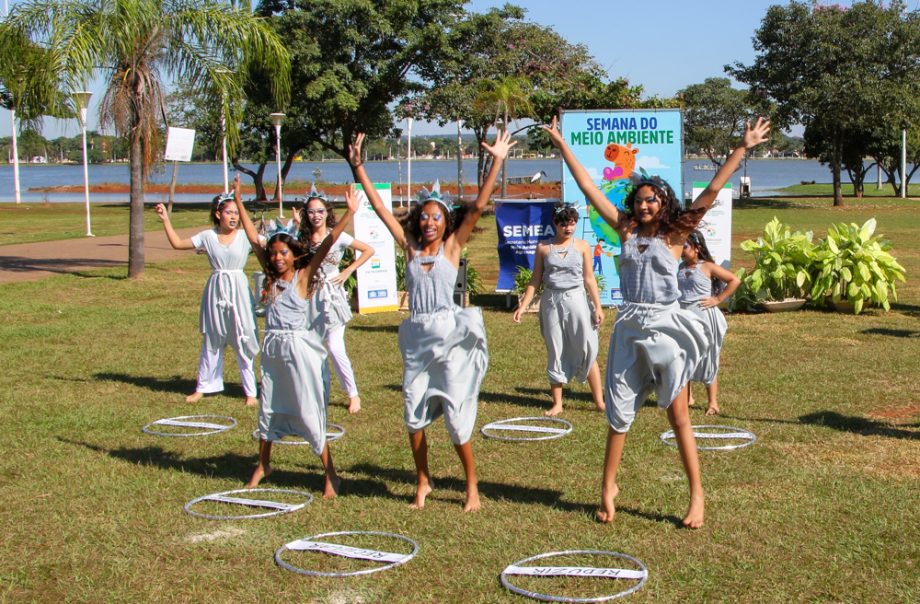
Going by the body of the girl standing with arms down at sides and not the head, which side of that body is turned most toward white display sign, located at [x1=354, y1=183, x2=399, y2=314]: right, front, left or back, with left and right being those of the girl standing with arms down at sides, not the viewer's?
back

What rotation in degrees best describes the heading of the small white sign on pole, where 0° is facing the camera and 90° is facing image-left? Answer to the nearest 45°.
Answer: approximately 0°

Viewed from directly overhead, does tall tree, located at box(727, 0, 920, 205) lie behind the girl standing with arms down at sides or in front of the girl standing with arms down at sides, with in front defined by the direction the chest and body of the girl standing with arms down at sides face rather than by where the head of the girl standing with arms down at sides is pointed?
behind

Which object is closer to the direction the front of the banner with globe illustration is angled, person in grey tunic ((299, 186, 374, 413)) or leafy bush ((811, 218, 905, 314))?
the person in grey tunic
